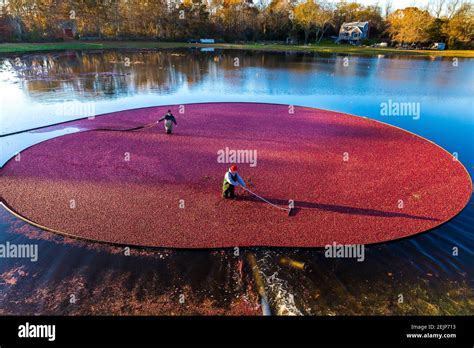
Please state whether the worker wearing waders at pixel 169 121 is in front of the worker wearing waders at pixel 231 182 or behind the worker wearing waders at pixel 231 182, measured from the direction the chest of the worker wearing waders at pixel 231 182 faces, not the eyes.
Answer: behind

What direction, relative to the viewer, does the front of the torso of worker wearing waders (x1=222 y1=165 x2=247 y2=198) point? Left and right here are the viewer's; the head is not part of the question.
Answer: facing the viewer and to the right of the viewer
